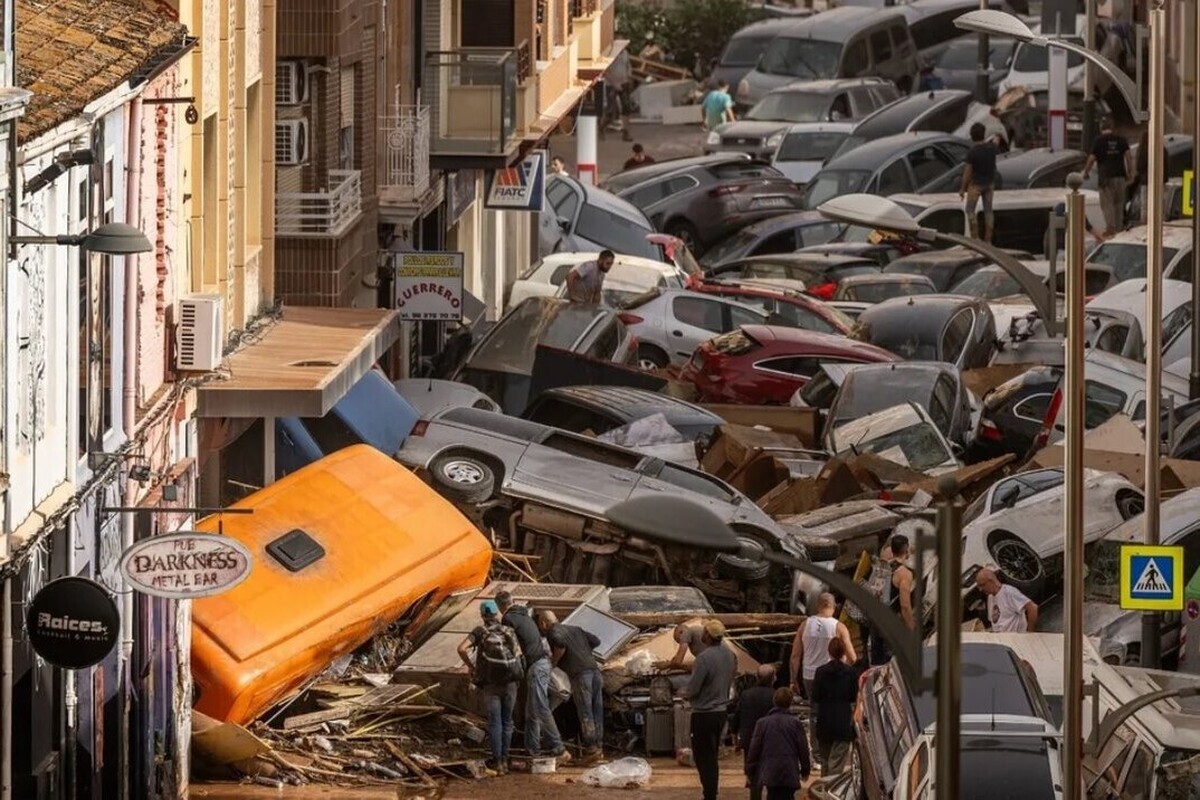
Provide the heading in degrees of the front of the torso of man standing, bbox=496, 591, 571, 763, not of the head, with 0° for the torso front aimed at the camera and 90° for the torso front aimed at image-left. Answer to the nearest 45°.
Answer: approximately 135°

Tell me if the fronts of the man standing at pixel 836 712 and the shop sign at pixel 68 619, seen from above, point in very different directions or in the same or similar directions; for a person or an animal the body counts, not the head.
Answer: very different directions

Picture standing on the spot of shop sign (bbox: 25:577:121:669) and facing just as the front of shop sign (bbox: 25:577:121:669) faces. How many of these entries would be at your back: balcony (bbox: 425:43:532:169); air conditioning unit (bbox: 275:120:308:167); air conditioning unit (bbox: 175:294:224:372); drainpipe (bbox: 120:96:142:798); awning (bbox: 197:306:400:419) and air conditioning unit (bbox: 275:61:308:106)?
6

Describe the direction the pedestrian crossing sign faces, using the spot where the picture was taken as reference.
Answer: facing the viewer

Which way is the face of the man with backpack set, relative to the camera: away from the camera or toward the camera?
away from the camera

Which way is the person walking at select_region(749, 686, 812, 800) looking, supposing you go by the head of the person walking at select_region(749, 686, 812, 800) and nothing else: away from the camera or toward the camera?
away from the camera

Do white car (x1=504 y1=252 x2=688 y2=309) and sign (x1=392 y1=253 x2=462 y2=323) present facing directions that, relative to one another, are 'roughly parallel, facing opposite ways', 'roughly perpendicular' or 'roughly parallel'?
roughly perpendicular

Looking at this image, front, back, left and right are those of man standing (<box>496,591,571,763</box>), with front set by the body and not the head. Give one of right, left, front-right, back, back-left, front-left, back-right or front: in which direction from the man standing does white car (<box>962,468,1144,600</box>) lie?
right

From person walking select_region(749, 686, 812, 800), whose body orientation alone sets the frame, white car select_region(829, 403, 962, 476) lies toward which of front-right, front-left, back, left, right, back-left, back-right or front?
front

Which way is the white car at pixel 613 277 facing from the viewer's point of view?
to the viewer's right

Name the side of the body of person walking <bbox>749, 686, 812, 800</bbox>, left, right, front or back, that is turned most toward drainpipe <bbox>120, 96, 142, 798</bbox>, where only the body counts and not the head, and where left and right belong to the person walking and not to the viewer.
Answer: left

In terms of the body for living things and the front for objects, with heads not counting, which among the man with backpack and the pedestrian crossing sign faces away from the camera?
the man with backpack

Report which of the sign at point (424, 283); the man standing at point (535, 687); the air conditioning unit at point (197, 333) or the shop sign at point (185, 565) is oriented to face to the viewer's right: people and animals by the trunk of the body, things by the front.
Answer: the air conditioning unit

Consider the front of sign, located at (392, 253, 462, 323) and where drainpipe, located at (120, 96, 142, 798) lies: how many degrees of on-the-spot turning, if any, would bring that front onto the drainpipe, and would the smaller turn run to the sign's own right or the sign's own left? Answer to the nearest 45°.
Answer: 0° — it already faces it

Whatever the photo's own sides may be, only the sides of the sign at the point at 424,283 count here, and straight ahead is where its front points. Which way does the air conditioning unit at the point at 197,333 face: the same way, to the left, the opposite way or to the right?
to the left

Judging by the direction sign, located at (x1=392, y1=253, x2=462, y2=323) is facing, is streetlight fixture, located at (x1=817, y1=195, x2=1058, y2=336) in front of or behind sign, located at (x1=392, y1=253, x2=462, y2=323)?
in front

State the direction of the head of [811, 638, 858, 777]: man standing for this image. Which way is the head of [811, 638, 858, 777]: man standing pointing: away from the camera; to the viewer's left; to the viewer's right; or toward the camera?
away from the camera

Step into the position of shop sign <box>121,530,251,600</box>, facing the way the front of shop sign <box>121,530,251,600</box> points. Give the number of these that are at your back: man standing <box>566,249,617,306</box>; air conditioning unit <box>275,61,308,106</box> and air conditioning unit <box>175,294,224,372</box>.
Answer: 3

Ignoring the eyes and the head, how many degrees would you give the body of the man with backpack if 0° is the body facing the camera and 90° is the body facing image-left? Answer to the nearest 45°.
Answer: approximately 180°

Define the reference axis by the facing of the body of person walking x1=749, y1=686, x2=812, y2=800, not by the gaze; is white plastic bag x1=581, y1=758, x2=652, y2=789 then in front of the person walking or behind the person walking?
in front

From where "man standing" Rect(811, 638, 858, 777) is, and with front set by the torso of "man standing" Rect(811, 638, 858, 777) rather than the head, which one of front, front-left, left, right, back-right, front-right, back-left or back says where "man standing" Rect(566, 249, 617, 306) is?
front

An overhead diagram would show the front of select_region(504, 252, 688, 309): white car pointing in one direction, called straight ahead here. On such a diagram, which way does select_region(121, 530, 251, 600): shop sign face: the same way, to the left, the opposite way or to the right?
to the right
